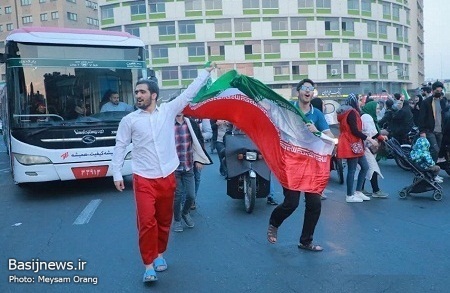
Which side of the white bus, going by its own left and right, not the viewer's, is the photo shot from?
front

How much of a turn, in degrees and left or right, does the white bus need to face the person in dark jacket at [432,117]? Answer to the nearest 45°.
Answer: approximately 90° to its left

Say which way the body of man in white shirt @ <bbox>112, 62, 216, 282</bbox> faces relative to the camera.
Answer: toward the camera

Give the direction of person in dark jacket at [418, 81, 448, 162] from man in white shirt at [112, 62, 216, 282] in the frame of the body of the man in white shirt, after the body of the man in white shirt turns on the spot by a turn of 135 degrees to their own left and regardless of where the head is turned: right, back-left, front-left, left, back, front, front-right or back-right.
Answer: front

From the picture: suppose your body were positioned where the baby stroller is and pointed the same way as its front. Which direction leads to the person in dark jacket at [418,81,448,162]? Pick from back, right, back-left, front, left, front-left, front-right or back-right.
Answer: left

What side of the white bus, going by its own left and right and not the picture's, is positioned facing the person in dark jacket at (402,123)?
left

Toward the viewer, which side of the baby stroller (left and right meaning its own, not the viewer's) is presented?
right

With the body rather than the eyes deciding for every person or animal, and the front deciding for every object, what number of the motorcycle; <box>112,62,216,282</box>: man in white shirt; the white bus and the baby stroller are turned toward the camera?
3

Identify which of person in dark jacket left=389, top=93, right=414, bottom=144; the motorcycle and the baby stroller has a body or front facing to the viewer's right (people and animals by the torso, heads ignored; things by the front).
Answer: the baby stroller

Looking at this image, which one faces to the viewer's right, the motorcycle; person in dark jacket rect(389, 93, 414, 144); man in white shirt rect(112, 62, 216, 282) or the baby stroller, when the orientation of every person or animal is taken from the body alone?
the baby stroller
